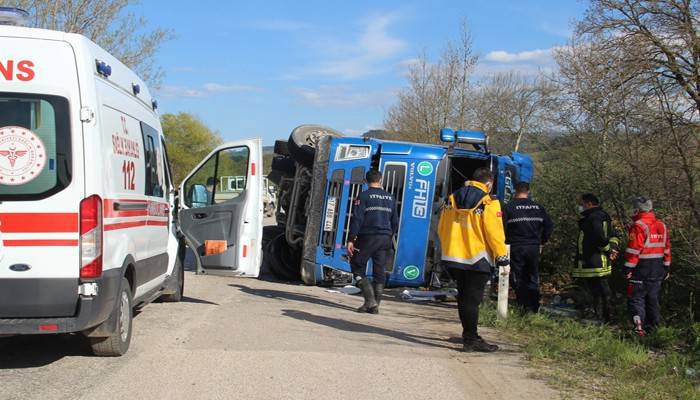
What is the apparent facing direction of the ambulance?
away from the camera

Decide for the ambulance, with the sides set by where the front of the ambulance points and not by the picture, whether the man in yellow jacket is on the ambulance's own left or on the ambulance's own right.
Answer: on the ambulance's own right

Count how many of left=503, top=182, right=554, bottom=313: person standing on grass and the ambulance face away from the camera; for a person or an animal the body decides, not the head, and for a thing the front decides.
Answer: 2

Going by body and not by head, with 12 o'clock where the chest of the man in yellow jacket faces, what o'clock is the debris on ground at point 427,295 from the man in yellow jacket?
The debris on ground is roughly at 10 o'clock from the man in yellow jacket.

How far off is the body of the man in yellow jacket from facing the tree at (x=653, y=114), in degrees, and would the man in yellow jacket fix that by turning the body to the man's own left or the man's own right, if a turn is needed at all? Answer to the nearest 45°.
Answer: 0° — they already face it

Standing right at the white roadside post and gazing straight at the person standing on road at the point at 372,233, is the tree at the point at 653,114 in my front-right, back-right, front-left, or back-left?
back-right

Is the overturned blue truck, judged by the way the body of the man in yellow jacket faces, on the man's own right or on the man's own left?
on the man's own left

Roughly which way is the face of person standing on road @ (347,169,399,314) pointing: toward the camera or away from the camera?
away from the camera

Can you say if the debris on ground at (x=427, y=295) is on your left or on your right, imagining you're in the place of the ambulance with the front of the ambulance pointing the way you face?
on your right

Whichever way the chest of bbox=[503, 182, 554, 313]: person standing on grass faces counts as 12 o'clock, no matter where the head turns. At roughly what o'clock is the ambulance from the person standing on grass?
The ambulance is roughly at 7 o'clock from the person standing on grass.
